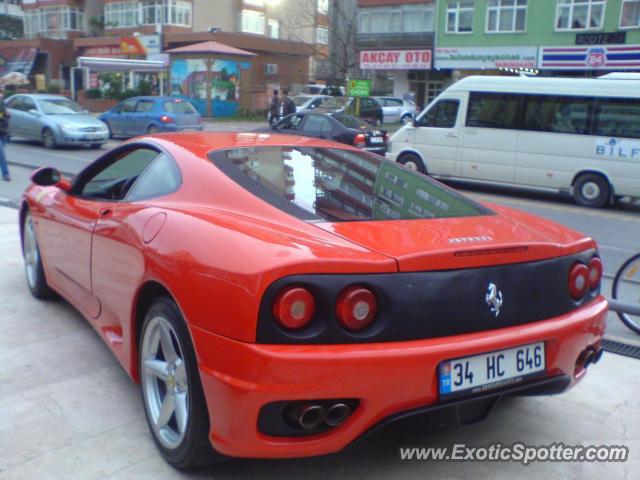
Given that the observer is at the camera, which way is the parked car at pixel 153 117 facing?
facing away from the viewer and to the left of the viewer

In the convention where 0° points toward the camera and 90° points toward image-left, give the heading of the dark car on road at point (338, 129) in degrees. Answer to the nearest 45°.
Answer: approximately 135°

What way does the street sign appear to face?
toward the camera

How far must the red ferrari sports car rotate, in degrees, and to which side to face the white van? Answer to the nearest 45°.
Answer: approximately 45° to its right

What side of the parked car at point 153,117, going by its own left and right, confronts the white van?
back

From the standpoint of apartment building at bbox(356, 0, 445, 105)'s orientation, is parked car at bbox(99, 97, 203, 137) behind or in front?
in front

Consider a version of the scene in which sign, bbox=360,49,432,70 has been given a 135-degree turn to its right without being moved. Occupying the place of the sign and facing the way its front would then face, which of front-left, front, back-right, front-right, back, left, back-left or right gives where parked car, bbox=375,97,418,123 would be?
back-left

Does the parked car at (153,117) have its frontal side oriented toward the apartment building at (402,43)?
no

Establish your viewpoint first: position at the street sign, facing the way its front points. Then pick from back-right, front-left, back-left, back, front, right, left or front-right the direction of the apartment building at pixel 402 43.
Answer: back

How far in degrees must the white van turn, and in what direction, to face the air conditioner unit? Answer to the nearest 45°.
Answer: approximately 45° to its right

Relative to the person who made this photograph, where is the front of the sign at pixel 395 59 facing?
facing the viewer

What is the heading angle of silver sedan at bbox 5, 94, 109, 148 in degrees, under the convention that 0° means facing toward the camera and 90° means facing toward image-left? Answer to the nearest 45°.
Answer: approximately 315°

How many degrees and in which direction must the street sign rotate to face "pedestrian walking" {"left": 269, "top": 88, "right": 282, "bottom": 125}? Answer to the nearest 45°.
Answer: approximately 45° to its right

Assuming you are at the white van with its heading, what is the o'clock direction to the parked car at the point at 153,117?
The parked car is roughly at 1 o'clock from the white van.

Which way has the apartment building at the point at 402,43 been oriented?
toward the camera

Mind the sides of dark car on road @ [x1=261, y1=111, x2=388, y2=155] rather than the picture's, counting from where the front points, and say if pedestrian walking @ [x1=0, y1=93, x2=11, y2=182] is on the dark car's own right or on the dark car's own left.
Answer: on the dark car's own left
